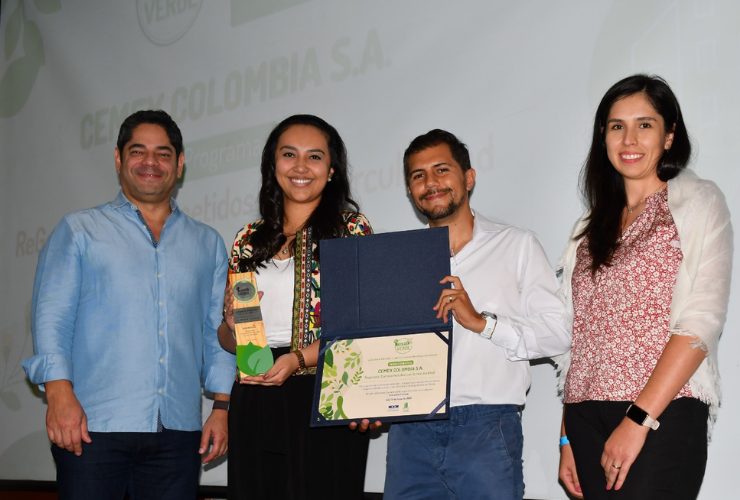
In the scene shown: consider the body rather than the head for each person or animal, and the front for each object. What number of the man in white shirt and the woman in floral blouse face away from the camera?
0

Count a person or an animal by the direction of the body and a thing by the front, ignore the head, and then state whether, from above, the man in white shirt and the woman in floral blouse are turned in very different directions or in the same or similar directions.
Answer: same or similar directions

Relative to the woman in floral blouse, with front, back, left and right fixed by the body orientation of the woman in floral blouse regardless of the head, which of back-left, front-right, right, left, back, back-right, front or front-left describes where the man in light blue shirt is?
front-right

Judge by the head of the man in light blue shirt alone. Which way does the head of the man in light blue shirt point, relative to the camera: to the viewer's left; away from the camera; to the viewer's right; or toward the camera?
toward the camera

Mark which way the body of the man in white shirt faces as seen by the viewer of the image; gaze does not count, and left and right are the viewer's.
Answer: facing the viewer and to the left of the viewer

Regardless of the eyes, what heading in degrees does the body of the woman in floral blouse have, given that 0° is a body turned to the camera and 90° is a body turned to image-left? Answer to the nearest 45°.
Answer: approximately 45°
